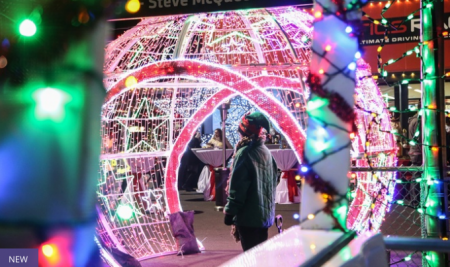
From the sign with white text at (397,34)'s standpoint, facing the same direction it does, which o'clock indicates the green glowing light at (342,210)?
The green glowing light is roughly at 12 o'clock from the sign with white text.

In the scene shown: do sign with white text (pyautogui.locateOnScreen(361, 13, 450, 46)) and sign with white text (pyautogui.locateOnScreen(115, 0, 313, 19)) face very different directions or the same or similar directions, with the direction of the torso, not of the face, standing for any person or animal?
same or similar directions

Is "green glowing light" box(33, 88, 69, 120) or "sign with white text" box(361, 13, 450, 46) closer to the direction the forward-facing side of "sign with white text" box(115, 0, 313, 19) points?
the green glowing light

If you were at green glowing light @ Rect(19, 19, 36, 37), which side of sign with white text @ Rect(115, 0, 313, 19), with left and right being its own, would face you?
front

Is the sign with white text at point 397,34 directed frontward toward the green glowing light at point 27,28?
yes

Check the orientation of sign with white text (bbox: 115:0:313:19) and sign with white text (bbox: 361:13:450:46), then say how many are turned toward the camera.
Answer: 2

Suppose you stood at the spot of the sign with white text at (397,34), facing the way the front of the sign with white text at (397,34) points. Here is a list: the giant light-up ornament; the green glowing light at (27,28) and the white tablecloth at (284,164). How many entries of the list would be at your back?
0

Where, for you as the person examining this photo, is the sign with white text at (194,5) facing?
facing the viewer

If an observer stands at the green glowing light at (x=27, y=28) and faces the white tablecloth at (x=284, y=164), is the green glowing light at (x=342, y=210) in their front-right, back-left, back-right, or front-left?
front-right

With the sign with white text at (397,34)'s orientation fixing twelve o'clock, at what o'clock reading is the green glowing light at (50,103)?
The green glowing light is roughly at 12 o'clock from the sign with white text.
